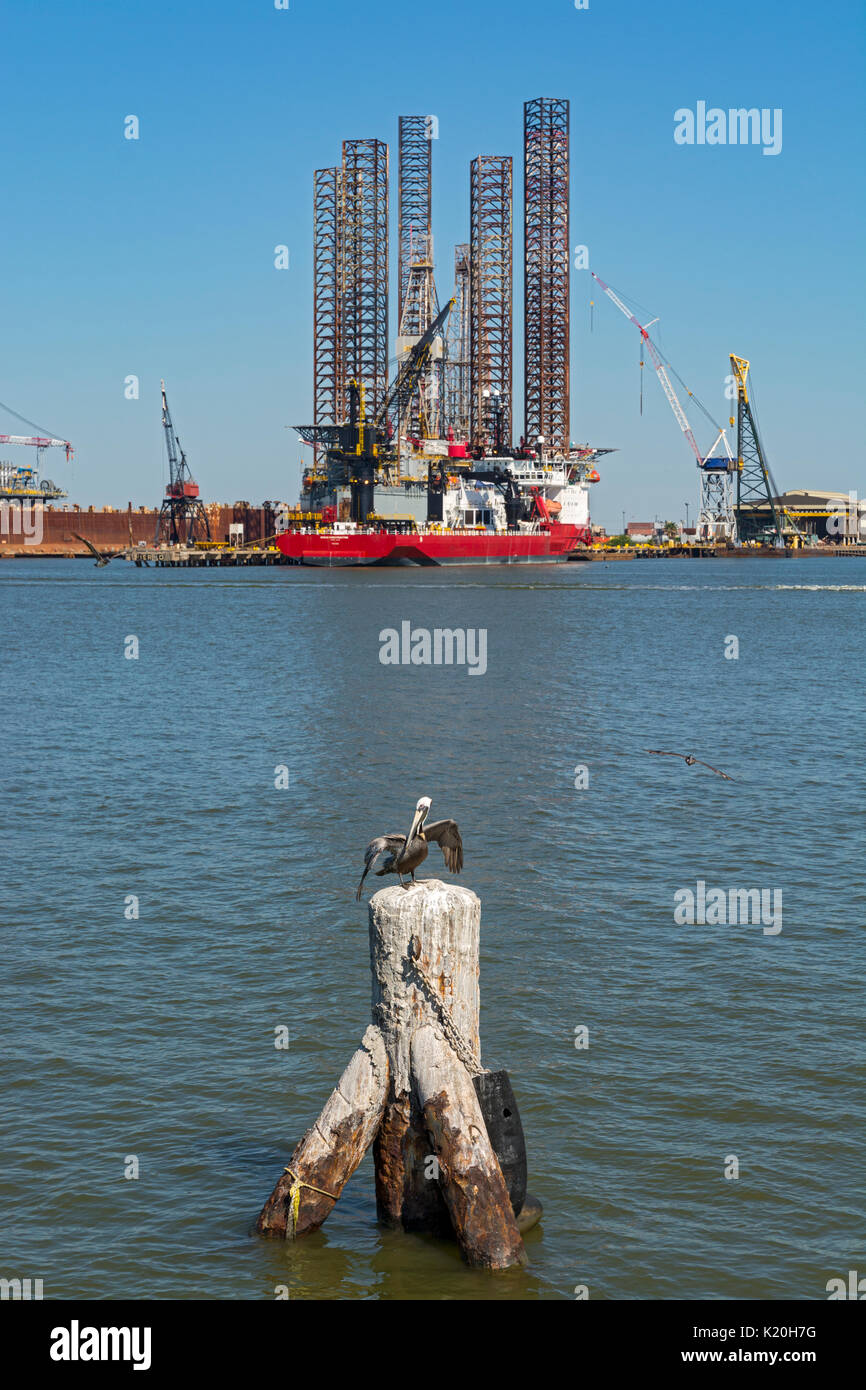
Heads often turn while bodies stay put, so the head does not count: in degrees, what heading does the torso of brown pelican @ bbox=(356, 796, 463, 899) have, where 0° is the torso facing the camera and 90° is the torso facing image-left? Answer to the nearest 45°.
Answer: approximately 315°

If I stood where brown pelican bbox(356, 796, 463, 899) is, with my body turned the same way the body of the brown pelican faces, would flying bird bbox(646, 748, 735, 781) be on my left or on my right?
on my left
